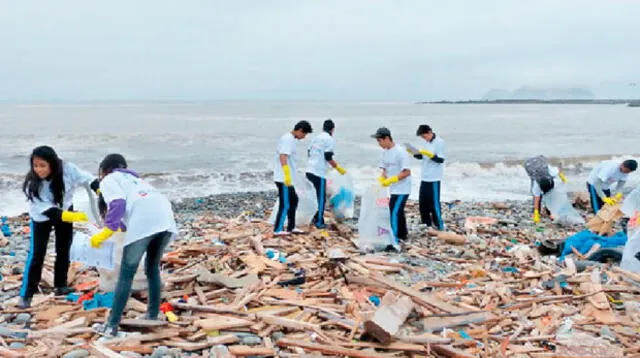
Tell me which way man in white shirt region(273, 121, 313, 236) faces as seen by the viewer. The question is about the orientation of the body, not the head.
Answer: to the viewer's right

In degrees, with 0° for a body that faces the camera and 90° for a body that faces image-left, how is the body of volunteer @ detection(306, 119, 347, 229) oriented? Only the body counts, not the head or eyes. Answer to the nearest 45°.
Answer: approximately 225°

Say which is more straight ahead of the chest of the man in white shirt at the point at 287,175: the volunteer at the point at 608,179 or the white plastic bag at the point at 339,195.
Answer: the volunteer

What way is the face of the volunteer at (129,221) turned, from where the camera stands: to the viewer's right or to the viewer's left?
to the viewer's left

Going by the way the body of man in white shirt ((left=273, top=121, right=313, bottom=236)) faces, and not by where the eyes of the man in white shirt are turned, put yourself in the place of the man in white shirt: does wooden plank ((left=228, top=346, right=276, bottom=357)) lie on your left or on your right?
on your right

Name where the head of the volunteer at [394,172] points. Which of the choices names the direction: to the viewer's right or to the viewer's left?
to the viewer's left

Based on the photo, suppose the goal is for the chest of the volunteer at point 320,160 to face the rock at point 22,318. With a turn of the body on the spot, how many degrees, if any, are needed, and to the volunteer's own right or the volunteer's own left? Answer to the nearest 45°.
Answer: approximately 180°
